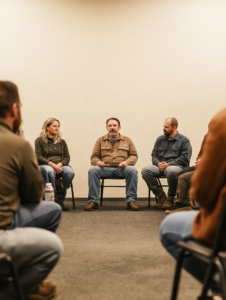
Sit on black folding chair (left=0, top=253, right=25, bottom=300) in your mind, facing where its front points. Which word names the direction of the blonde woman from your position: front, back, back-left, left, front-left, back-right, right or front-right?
front-left

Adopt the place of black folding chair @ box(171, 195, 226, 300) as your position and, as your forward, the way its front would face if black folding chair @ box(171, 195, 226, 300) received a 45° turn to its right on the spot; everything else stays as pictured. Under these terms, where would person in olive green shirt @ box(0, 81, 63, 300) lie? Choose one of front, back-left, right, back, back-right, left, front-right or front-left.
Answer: left

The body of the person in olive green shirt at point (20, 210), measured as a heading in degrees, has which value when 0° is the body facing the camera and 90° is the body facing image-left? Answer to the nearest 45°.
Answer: approximately 225°

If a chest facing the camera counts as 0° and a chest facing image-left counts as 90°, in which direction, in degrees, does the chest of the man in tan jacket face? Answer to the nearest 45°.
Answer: approximately 0°

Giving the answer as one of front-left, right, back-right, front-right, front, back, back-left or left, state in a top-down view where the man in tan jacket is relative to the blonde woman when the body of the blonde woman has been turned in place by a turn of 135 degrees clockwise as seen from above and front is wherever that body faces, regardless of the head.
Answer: back

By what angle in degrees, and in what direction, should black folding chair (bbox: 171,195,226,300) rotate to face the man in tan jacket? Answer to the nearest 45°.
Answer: approximately 45° to its right

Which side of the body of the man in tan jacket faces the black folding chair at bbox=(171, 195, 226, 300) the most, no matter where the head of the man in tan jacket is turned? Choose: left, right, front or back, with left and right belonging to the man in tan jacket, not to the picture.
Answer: front

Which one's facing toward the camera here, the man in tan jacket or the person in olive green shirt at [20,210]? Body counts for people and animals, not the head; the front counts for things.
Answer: the man in tan jacket

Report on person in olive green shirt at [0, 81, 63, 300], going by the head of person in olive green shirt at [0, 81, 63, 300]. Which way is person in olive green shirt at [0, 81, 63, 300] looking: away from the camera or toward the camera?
away from the camera

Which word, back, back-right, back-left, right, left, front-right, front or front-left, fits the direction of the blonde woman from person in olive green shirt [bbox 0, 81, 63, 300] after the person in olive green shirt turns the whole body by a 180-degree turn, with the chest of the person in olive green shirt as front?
back-right

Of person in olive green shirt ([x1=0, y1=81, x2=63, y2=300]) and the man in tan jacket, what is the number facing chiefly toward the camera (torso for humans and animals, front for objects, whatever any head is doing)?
1

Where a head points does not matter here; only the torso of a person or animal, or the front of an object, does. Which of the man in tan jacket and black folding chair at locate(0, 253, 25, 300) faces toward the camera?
the man in tan jacket
